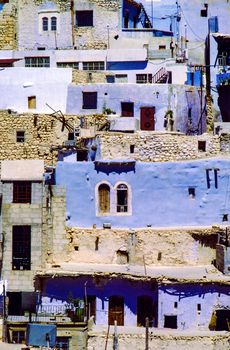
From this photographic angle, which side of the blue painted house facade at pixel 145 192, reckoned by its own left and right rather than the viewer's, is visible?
front

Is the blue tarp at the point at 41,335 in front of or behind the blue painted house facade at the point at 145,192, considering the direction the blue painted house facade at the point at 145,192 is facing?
in front
